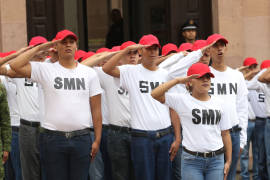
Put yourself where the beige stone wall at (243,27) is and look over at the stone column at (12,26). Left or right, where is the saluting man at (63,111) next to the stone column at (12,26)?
left

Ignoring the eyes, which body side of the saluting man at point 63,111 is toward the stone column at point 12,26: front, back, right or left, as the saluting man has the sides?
back

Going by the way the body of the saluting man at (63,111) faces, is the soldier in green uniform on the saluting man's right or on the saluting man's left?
on the saluting man's right

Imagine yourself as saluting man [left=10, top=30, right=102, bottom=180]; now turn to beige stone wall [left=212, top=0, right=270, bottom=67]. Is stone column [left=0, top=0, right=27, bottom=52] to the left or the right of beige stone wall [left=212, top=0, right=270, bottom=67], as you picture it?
left

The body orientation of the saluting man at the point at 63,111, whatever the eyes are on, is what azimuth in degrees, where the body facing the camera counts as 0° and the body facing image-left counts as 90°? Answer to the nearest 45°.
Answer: approximately 0°

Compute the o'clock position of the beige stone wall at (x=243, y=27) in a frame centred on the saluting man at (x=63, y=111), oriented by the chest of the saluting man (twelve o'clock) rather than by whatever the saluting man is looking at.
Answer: The beige stone wall is roughly at 7 o'clock from the saluting man.
